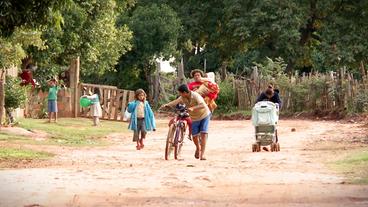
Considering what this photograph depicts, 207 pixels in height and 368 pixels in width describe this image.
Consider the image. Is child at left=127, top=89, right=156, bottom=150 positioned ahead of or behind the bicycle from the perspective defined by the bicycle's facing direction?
behind

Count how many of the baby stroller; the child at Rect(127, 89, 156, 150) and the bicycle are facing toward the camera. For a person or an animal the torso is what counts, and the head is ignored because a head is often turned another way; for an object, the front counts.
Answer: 3

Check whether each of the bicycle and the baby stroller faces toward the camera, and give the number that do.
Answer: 2

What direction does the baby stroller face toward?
toward the camera

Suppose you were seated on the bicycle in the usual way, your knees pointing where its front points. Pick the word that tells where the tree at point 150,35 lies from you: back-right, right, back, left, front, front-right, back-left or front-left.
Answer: back

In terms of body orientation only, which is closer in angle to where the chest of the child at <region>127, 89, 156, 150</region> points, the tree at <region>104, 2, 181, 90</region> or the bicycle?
the bicycle

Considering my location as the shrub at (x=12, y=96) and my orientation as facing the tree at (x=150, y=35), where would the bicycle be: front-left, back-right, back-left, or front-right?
back-right

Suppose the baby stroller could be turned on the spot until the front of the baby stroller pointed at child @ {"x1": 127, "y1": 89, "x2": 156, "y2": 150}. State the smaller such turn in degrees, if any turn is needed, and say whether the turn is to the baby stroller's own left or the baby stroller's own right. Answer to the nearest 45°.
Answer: approximately 90° to the baby stroller's own right

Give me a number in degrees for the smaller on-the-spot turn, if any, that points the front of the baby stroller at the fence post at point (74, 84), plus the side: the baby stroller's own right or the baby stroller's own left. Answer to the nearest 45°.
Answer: approximately 135° to the baby stroller's own right

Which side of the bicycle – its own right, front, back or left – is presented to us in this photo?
front

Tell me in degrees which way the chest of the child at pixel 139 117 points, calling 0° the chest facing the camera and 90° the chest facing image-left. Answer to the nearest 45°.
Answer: approximately 0°

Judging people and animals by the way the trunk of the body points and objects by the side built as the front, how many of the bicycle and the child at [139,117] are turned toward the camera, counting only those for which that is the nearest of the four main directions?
2
